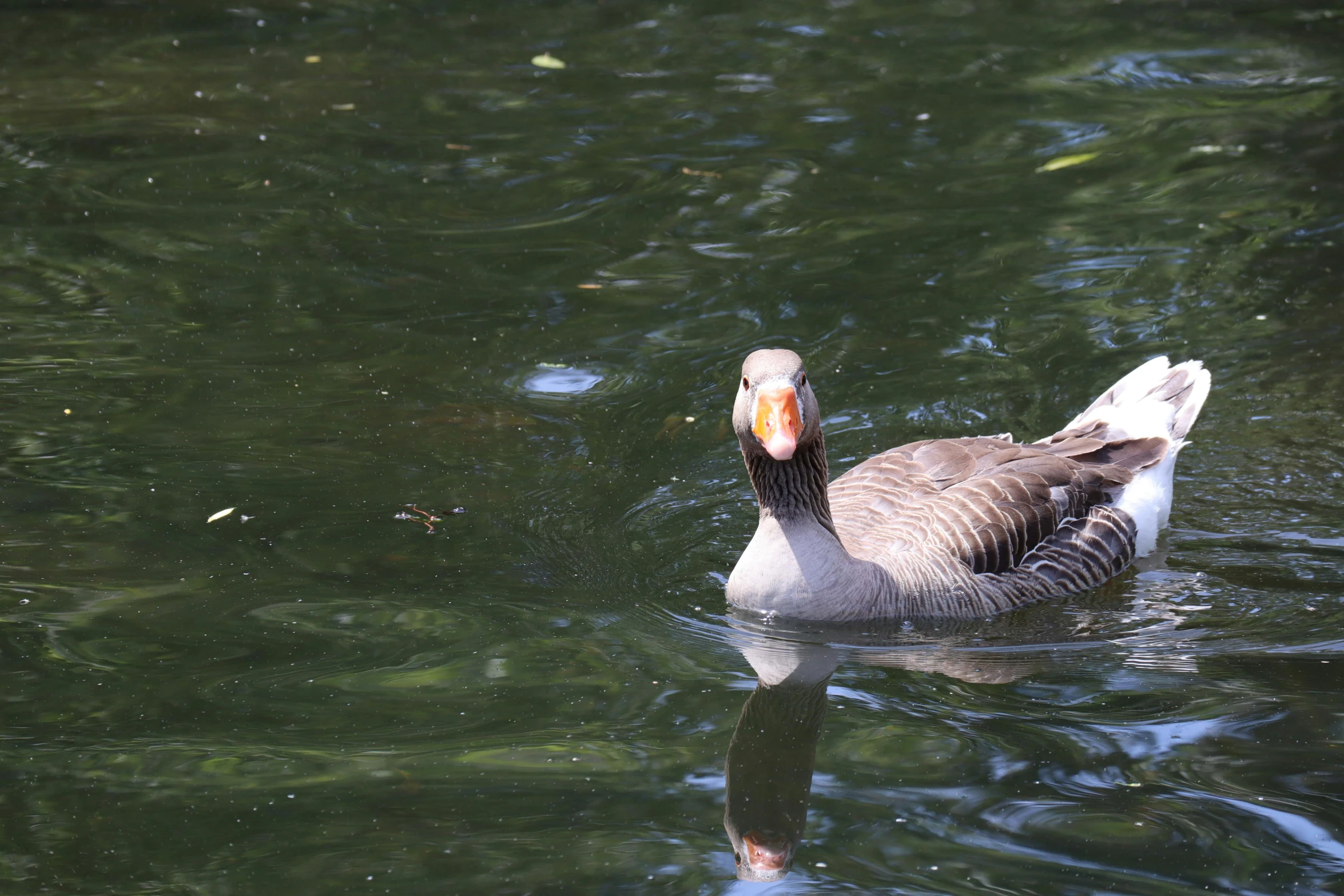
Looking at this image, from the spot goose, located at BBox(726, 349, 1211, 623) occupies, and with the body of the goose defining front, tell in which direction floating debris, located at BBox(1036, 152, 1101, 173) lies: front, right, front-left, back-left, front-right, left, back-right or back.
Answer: back-right

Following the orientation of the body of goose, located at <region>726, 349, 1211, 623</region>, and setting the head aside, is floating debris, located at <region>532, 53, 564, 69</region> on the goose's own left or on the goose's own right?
on the goose's own right

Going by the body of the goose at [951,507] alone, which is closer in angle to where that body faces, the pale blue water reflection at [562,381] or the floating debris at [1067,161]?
the pale blue water reflection

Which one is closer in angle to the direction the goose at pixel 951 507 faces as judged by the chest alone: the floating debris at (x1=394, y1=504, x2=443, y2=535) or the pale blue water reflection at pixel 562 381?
the floating debris

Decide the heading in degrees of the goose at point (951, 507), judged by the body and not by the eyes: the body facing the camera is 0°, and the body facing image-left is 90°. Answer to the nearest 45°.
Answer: approximately 45°

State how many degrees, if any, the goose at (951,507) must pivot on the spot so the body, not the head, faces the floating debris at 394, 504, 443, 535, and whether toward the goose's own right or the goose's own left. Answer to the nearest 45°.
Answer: approximately 45° to the goose's own right
